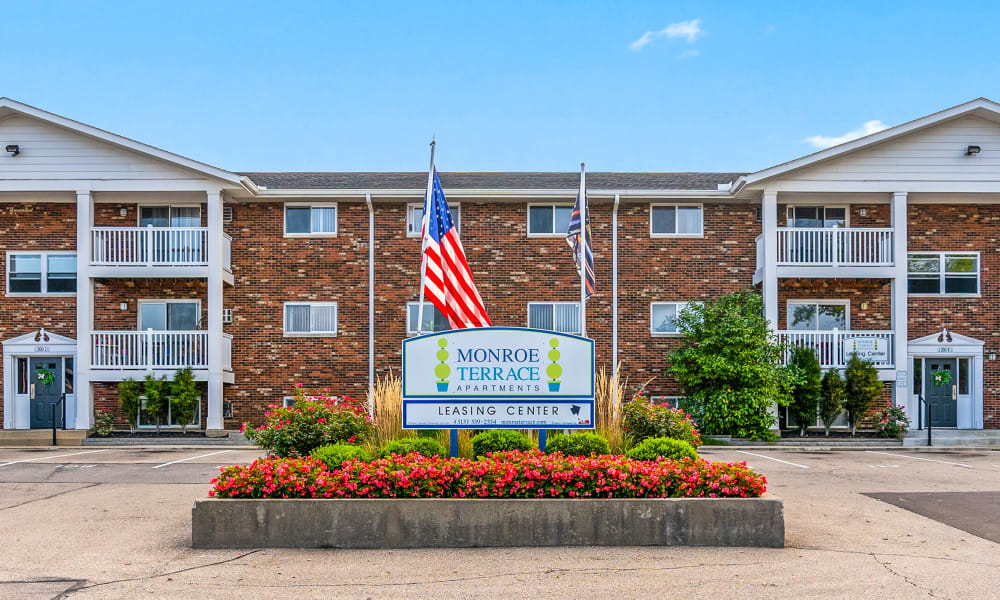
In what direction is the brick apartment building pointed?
toward the camera

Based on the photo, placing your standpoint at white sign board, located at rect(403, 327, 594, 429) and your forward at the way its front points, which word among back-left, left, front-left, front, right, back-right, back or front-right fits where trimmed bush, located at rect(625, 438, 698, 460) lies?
left

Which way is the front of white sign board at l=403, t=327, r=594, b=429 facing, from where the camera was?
facing the viewer

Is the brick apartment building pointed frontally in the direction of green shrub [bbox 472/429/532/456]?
yes

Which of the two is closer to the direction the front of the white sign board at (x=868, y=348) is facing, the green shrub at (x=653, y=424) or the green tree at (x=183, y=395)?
the green shrub

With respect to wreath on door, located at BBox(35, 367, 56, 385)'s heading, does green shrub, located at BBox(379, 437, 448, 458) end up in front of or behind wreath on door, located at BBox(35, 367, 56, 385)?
in front

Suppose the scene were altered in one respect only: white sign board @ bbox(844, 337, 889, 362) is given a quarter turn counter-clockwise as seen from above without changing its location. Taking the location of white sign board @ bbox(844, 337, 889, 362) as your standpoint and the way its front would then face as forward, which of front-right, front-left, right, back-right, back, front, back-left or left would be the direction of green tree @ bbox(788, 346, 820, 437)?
back-right

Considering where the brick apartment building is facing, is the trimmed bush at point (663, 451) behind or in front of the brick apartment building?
in front

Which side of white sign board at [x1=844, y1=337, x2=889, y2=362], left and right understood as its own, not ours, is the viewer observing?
front

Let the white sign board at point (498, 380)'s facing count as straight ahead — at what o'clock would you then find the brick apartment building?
The brick apartment building is roughly at 6 o'clock from the white sign board.

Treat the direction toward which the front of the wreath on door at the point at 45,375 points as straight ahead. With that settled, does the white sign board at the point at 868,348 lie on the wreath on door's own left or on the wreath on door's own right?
on the wreath on door's own left

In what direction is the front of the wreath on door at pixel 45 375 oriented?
toward the camera
